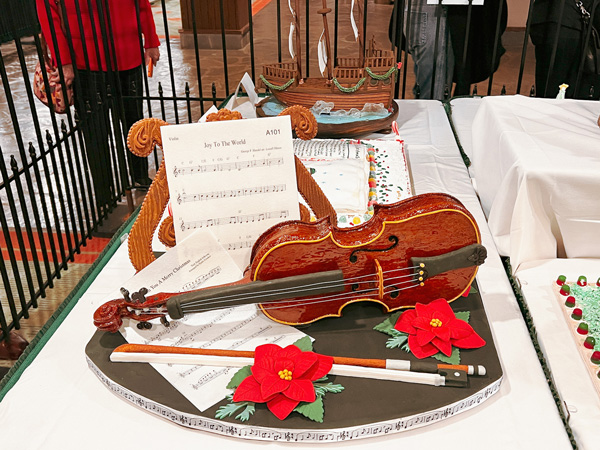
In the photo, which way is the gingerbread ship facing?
to the viewer's left

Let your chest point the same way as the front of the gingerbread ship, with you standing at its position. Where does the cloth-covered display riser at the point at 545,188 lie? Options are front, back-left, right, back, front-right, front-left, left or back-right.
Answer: back-left

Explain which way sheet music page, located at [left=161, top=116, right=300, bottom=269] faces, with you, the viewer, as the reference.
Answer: facing the viewer

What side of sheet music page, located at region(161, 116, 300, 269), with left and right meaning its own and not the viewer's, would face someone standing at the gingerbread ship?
back

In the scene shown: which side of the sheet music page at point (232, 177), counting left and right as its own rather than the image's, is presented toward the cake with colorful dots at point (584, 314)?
left

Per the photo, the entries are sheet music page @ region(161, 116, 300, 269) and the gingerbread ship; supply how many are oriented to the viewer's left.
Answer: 1

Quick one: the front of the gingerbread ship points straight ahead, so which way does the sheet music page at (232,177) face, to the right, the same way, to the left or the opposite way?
to the left

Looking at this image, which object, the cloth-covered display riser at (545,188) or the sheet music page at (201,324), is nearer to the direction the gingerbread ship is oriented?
the sheet music page

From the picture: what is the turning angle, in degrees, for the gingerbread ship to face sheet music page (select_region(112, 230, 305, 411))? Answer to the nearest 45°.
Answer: approximately 90° to its left

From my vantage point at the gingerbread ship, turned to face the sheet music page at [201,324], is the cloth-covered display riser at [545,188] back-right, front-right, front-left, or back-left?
front-left

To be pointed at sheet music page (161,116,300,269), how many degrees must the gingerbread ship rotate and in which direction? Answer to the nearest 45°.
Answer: approximately 90° to its left

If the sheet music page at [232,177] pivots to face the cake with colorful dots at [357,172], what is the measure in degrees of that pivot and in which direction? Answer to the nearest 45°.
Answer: approximately 135° to its left

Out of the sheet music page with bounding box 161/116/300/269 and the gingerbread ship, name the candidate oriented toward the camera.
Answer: the sheet music page

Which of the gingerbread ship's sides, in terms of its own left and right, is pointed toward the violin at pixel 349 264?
left
